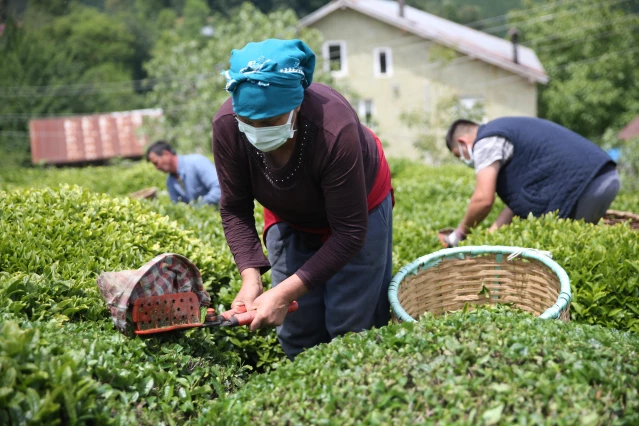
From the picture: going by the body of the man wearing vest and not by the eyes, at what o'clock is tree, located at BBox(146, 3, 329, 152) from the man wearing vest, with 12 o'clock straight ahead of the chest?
The tree is roughly at 2 o'clock from the man wearing vest.

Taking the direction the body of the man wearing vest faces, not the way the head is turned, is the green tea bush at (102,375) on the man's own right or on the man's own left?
on the man's own left

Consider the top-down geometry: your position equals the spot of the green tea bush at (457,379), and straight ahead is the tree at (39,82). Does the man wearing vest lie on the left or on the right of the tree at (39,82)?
right

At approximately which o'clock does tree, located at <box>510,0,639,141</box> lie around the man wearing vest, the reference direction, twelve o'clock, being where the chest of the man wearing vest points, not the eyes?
The tree is roughly at 3 o'clock from the man wearing vest.

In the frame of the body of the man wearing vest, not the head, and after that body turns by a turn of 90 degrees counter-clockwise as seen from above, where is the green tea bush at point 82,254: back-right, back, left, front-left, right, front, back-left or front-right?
front-right

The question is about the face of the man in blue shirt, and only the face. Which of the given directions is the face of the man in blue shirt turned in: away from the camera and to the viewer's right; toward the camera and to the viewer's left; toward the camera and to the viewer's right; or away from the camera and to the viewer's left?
toward the camera and to the viewer's left

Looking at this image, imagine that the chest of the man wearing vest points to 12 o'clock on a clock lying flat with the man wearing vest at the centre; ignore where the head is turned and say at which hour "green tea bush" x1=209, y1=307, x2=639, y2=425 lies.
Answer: The green tea bush is roughly at 9 o'clock from the man wearing vest.

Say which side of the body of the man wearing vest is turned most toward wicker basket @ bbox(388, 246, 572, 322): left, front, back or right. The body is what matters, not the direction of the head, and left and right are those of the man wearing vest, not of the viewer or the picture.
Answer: left

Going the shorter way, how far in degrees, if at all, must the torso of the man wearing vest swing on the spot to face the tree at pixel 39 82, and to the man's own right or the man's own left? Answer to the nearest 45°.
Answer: approximately 45° to the man's own right

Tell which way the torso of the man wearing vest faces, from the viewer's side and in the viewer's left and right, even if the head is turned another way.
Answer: facing to the left of the viewer
